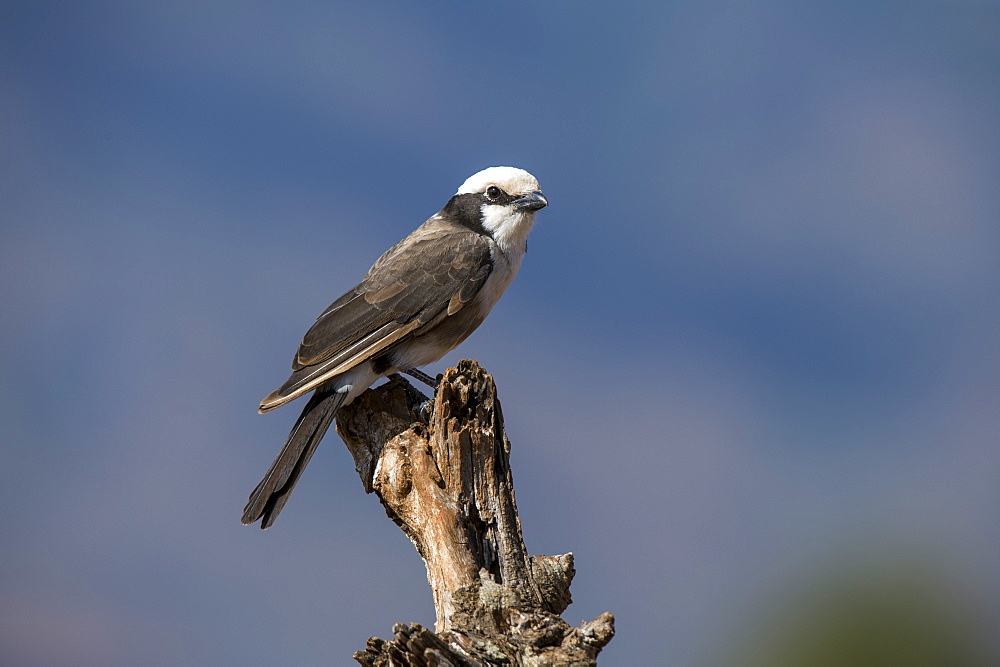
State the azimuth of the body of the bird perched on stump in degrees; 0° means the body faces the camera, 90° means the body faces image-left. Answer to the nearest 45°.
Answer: approximately 270°
